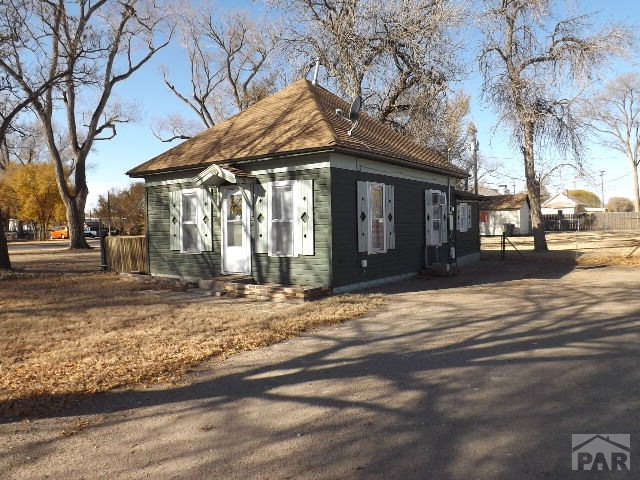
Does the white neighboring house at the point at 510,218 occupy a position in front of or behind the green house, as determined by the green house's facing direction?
behind

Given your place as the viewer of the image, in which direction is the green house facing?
facing the viewer and to the left of the viewer

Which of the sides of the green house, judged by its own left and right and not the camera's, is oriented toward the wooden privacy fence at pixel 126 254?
right

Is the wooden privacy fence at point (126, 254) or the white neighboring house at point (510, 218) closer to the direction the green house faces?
the wooden privacy fence
